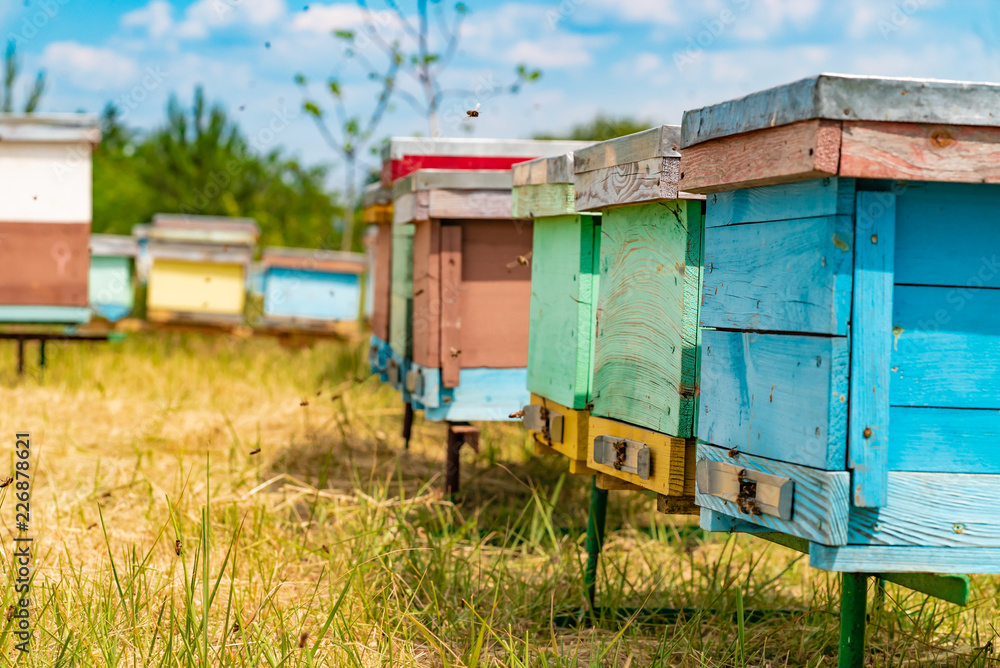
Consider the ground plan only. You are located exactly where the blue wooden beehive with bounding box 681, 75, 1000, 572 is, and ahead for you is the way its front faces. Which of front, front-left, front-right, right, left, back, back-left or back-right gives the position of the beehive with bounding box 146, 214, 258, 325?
right

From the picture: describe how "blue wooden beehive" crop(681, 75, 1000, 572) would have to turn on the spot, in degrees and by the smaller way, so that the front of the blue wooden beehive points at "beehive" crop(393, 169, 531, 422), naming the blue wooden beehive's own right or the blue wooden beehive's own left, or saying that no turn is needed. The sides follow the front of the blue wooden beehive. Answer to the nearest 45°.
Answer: approximately 90° to the blue wooden beehive's own right

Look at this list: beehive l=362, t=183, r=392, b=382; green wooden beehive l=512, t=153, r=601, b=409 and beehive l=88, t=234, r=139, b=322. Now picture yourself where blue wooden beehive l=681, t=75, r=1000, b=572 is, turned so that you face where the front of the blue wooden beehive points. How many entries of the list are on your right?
3

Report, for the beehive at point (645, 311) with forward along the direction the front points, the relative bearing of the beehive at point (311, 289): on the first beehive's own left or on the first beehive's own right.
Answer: on the first beehive's own right

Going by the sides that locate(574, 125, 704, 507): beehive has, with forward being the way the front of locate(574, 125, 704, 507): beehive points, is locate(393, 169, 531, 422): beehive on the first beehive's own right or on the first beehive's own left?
on the first beehive's own right

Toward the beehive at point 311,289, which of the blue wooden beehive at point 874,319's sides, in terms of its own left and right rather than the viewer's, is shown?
right

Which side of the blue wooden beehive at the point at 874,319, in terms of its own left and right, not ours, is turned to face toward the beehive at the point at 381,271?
right

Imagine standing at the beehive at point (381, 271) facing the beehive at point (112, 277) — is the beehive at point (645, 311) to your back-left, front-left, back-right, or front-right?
back-left

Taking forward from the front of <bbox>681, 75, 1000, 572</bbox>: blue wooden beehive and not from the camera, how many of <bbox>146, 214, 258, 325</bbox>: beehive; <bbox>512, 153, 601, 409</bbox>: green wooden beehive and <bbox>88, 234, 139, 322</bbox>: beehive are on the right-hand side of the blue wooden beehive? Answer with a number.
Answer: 3

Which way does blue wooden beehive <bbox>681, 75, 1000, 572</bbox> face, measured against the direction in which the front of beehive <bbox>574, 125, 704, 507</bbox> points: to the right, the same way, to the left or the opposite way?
the same way

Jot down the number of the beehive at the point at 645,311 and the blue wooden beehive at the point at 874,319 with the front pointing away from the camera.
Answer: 0

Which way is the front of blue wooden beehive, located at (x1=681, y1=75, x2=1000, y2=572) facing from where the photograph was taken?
facing the viewer and to the left of the viewer
